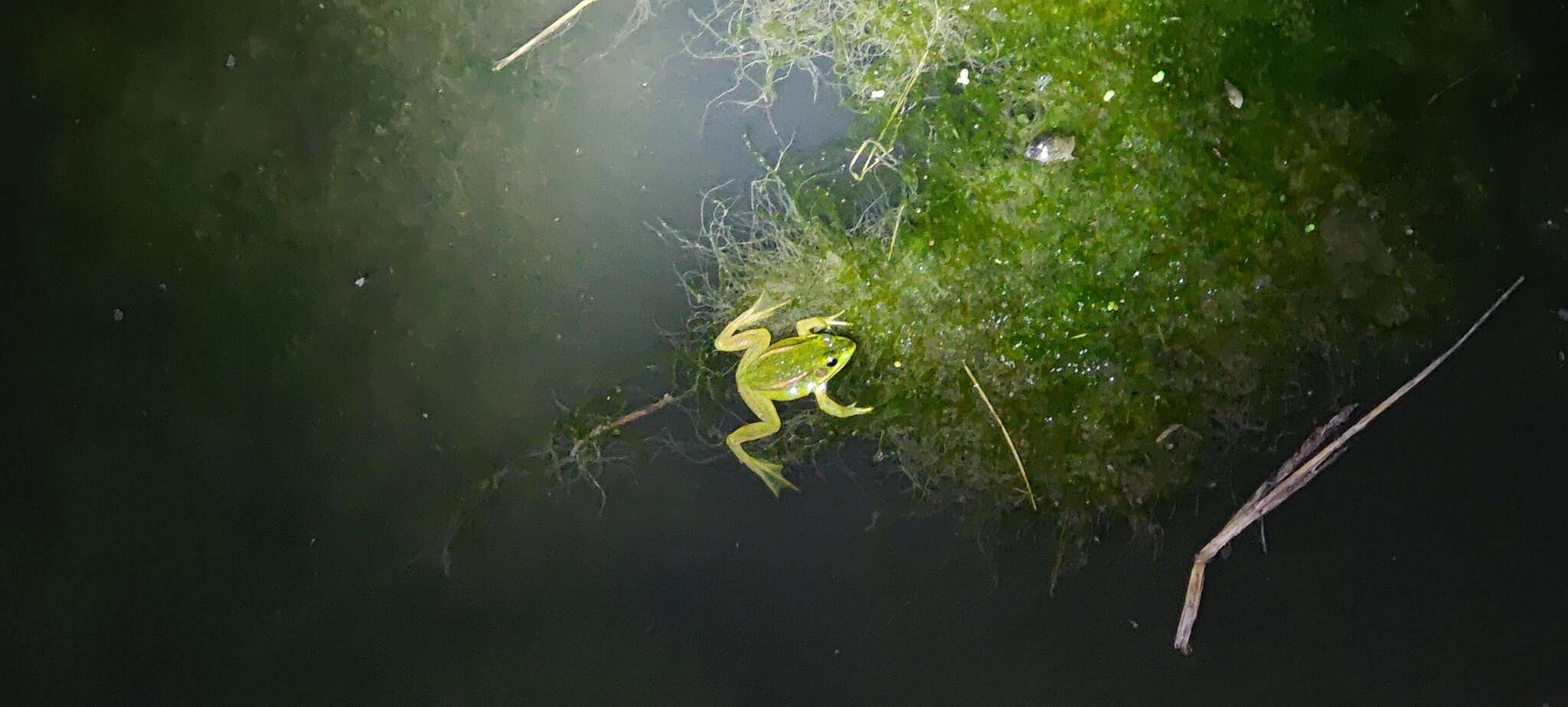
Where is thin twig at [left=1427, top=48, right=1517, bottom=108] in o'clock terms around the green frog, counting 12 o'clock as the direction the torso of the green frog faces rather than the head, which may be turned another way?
The thin twig is roughly at 12 o'clock from the green frog.

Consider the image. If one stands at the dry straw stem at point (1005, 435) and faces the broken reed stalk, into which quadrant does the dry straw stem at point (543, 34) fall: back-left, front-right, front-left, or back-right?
back-left

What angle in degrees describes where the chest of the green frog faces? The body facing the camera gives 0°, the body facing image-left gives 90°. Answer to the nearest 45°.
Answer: approximately 270°
